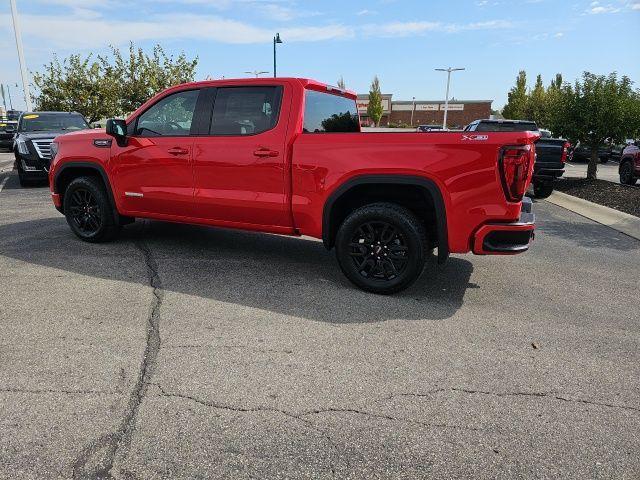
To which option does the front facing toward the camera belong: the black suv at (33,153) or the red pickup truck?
the black suv

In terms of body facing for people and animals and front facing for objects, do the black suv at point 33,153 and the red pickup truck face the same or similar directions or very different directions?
very different directions

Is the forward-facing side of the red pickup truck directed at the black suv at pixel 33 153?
yes

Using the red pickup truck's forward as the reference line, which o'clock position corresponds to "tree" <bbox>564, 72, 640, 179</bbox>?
The tree is roughly at 3 o'clock from the red pickup truck.

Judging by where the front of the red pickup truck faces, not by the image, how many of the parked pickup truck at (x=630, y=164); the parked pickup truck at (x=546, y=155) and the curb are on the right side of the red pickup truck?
3

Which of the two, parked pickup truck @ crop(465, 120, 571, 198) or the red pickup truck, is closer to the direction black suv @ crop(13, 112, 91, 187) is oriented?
the red pickup truck

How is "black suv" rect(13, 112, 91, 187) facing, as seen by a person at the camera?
facing the viewer

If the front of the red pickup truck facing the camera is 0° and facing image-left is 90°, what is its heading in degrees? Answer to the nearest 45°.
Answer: approximately 135°

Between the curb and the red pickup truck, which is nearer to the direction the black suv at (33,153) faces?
the red pickup truck

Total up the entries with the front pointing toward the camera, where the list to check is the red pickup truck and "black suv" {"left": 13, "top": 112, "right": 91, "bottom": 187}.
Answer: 1

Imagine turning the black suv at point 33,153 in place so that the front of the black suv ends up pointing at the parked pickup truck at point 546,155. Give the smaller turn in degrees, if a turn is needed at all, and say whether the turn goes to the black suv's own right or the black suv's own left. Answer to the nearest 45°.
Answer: approximately 45° to the black suv's own left

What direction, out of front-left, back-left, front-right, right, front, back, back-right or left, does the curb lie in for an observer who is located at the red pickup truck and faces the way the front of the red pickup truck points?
right

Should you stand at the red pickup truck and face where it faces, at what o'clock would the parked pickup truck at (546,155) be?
The parked pickup truck is roughly at 3 o'clock from the red pickup truck.

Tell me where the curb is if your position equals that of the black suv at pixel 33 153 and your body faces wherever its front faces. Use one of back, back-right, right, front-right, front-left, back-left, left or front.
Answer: front-left

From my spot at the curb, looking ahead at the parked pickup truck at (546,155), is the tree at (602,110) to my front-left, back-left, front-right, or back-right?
front-right

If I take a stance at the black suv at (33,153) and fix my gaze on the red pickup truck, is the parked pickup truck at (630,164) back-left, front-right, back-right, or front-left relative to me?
front-left
